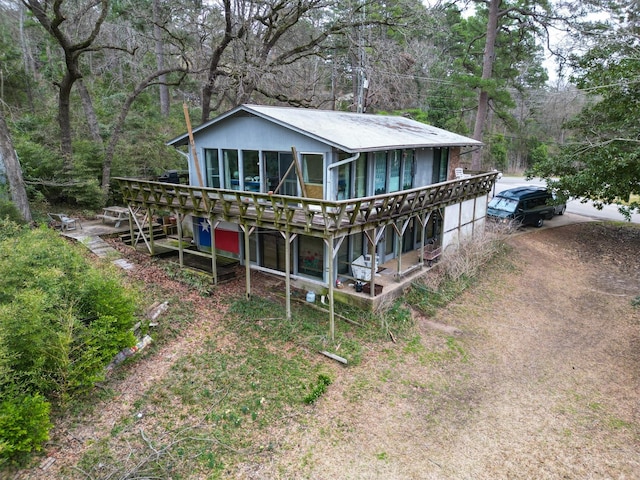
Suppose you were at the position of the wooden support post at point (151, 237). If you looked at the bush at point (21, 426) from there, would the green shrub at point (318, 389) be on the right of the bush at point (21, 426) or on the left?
left

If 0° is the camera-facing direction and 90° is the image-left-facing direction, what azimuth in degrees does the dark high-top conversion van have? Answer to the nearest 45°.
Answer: approximately 45°

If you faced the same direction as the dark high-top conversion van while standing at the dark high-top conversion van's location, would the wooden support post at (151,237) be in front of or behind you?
in front

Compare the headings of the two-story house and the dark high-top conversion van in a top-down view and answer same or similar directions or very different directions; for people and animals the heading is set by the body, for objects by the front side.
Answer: same or similar directions

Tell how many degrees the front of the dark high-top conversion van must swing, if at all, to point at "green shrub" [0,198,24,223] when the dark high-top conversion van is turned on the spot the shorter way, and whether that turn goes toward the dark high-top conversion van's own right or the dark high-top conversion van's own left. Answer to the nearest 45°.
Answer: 0° — it already faces it

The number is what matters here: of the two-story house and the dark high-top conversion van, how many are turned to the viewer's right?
0

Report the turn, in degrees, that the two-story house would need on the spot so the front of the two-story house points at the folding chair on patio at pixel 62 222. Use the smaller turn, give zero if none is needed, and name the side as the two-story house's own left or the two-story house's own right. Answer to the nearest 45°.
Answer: approximately 45° to the two-story house's own right

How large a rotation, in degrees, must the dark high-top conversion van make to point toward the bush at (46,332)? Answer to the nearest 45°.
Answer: approximately 45° to its left

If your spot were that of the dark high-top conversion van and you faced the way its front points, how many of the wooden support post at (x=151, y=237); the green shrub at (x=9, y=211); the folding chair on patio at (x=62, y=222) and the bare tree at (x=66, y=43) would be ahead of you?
4

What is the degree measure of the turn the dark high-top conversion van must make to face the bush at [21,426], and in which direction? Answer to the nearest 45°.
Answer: approximately 45° to its left

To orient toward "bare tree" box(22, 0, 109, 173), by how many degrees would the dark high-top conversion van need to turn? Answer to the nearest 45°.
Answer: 0° — it already faces it

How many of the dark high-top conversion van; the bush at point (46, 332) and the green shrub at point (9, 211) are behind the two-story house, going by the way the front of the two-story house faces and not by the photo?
1

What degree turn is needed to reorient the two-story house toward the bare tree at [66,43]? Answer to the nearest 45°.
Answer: approximately 90° to its right

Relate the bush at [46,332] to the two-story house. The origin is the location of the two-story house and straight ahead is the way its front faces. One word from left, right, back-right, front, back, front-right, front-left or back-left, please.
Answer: front

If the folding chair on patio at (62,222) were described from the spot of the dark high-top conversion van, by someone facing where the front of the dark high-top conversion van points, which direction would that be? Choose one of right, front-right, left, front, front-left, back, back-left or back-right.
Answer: front

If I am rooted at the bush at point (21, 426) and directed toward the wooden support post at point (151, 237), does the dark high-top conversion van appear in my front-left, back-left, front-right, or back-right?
front-right

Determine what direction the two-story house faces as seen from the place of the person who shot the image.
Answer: facing the viewer and to the left of the viewer
